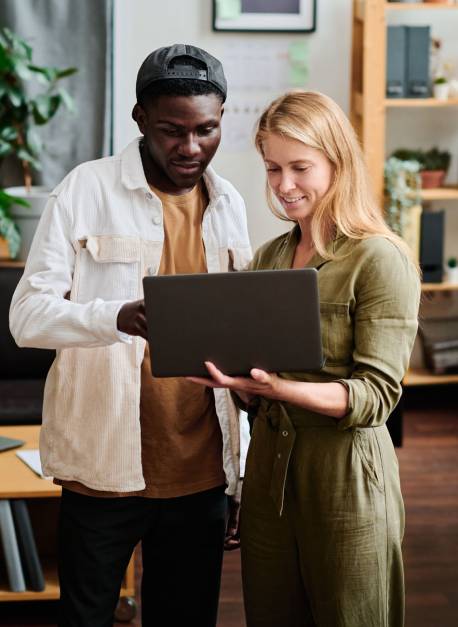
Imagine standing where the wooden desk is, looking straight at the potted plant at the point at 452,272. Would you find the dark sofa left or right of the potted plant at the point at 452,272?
left

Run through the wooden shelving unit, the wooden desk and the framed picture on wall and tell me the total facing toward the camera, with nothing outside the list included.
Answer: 3

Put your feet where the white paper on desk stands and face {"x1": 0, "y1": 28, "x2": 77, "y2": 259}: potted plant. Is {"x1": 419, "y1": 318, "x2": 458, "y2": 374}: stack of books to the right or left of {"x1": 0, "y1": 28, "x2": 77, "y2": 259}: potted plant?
right

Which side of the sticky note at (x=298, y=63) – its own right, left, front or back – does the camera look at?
front

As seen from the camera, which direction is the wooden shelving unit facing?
toward the camera

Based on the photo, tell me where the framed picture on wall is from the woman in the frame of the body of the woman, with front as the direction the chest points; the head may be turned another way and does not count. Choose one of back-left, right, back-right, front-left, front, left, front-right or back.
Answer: back-right

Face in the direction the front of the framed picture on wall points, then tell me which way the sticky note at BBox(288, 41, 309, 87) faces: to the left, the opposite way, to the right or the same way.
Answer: the same way

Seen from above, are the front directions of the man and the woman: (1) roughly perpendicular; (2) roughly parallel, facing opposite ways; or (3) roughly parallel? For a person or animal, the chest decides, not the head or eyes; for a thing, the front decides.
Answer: roughly perpendicular

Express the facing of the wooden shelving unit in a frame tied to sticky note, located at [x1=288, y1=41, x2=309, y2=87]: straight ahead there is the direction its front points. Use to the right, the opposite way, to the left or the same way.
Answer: the same way

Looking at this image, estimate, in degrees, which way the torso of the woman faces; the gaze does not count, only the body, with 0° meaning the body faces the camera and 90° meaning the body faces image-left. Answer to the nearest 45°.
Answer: approximately 45°

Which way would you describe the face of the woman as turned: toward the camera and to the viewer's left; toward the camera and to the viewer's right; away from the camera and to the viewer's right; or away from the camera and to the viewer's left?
toward the camera and to the viewer's left
